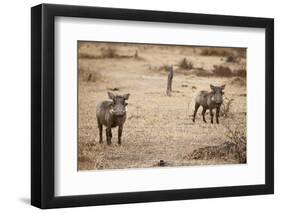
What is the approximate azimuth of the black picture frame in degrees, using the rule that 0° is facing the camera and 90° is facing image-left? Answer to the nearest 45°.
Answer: approximately 315°
